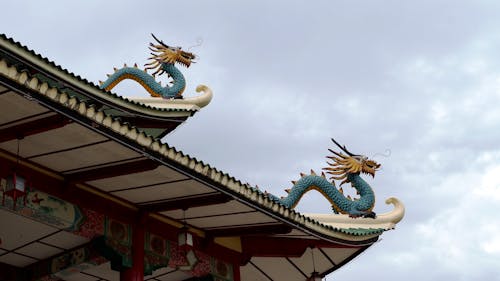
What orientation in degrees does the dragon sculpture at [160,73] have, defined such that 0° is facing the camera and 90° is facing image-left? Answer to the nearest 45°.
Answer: approximately 270°

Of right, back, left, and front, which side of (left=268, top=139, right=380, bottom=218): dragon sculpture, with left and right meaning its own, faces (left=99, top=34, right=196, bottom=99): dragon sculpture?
back

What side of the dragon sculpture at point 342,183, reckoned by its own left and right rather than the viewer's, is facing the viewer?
right

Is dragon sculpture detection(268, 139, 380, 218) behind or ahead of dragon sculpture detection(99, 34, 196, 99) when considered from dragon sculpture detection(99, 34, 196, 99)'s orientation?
ahead

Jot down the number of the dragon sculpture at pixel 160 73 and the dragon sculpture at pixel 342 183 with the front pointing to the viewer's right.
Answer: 2
